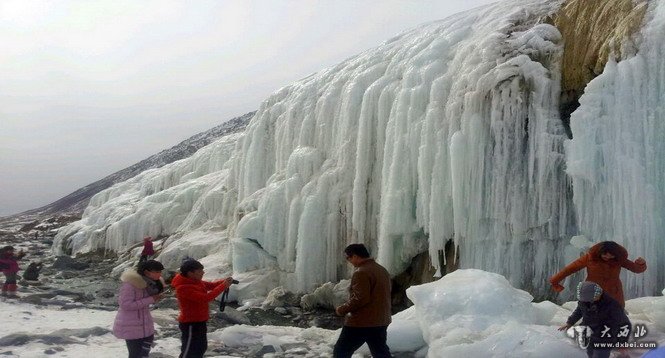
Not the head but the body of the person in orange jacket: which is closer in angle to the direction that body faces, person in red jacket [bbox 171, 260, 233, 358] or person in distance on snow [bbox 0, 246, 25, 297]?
the person in red jacket

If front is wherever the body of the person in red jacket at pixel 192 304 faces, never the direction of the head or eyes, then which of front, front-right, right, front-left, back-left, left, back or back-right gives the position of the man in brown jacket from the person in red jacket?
front

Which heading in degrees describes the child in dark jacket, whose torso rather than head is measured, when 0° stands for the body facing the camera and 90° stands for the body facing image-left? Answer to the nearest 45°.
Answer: approximately 45°

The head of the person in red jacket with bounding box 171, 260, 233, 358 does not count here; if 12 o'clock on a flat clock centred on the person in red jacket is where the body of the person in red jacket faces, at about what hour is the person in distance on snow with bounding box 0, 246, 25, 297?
The person in distance on snow is roughly at 8 o'clock from the person in red jacket.

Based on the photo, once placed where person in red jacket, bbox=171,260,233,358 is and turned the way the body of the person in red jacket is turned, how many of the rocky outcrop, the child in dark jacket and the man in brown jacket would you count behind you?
0

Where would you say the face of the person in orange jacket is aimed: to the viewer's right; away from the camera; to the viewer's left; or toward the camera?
toward the camera

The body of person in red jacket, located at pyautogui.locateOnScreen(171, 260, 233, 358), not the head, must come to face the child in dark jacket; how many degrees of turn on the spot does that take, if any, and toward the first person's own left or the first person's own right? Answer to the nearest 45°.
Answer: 0° — they already face them

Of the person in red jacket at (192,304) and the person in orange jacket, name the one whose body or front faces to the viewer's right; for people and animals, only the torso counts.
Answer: the person in red jacket

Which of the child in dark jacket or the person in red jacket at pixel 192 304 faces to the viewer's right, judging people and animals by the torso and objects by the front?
the person in red jacket

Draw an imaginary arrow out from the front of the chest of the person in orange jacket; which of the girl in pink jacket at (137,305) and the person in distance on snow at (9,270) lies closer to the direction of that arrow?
the girl in pink jacket

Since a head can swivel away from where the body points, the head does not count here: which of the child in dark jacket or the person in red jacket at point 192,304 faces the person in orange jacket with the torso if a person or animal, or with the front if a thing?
the person in red jacket

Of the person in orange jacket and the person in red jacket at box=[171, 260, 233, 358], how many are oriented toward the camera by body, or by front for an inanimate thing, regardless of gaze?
1

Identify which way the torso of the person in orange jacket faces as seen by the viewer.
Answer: toward the camera

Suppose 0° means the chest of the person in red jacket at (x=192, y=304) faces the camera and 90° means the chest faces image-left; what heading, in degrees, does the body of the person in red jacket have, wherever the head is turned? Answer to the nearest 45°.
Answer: approximately 270°
